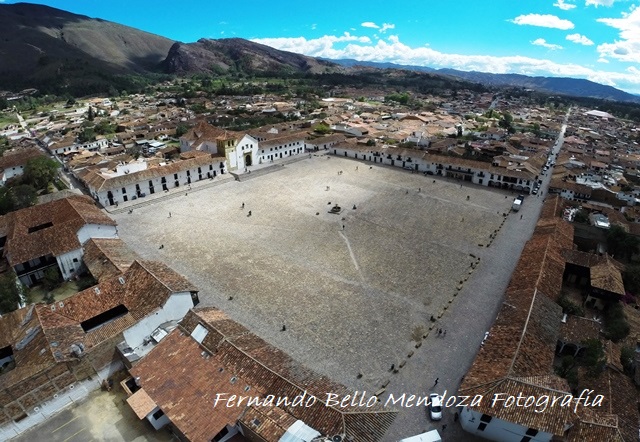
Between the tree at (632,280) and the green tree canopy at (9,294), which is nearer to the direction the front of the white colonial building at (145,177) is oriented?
the tree

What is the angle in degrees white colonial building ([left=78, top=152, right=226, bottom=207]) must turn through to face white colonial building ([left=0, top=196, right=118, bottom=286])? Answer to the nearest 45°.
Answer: approximately 90° to its right

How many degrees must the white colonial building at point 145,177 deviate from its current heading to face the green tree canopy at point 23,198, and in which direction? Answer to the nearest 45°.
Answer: approximately 135° to its right

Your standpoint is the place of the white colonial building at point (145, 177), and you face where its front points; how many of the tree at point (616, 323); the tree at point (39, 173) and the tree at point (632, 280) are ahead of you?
2

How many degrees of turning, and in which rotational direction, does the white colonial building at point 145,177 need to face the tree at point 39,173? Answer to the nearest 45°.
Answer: approximately 180°

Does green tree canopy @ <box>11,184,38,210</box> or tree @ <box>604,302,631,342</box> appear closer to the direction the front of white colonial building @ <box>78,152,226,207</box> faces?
the tree

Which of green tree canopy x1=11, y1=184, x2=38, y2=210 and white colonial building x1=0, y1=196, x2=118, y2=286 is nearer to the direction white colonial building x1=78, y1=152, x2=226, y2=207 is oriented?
the white colonial building

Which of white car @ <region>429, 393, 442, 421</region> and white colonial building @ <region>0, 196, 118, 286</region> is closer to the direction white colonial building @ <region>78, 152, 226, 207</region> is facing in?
the white car

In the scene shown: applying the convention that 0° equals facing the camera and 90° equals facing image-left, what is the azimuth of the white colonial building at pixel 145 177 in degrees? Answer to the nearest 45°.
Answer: approximately 315°

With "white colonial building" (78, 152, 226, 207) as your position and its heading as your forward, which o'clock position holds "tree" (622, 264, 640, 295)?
The tree is roughly at 12 o'clock from the white colonial building.
